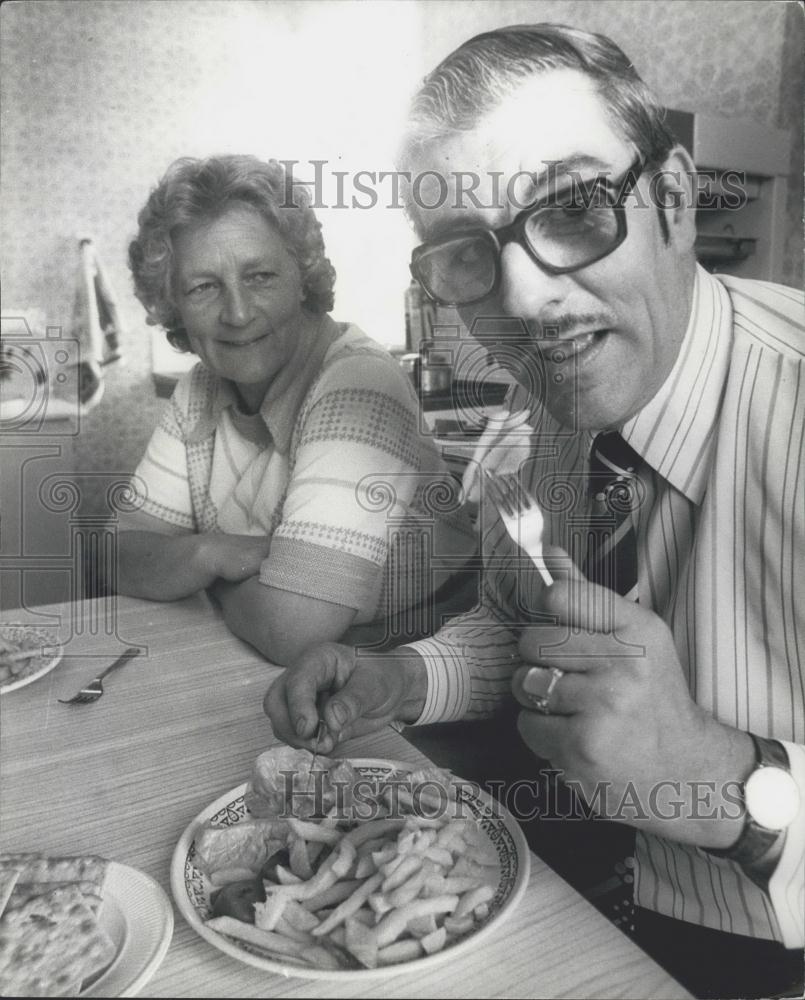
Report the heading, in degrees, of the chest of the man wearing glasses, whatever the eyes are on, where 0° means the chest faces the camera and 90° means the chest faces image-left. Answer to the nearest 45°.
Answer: approximately 45°
